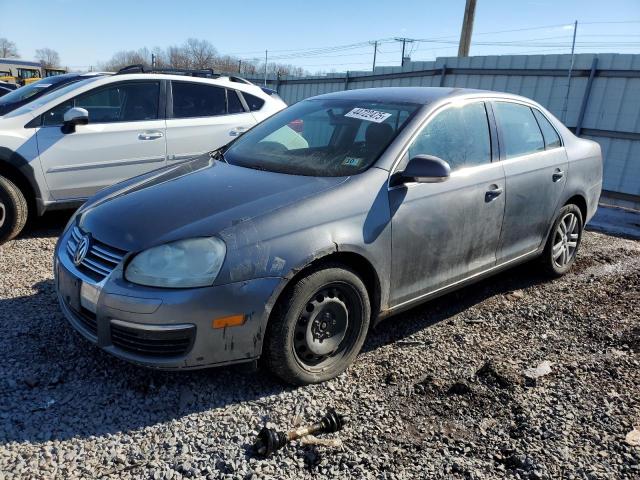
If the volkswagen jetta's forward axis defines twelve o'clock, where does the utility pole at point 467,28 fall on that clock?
The utility pole is roughly at 5 o'clock from the volkswagen jetta.

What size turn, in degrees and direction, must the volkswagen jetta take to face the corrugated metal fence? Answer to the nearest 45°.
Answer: approximately 180°

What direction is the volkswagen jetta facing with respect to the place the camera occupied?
facing the viewer and to the left of the viewer

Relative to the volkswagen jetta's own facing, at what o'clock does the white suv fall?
The white suv is roughly at 3 o'clock from the volkswagen jetta.

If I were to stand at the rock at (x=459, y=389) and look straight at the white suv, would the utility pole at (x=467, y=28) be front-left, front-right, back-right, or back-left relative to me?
front-right

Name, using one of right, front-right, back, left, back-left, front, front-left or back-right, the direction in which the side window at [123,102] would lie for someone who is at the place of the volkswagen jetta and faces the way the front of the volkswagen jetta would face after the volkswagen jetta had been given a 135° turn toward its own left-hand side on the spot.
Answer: back-left

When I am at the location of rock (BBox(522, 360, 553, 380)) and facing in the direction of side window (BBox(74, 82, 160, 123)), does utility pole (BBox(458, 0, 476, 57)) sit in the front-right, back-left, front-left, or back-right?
front-right

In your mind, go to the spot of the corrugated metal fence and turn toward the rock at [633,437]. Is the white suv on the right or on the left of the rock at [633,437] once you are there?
right

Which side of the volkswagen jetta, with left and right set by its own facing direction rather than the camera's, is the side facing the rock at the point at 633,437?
left

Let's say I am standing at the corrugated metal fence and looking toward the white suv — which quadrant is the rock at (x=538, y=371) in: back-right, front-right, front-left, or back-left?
front-left
